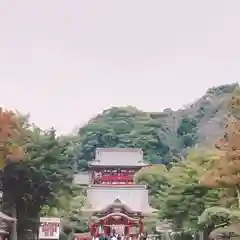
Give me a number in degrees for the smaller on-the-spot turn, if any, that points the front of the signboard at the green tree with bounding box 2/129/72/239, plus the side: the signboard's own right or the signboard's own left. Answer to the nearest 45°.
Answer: approximately 180°

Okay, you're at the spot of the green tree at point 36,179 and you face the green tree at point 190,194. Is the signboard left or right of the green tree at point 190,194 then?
right

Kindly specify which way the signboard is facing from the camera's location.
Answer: facing the viewer
